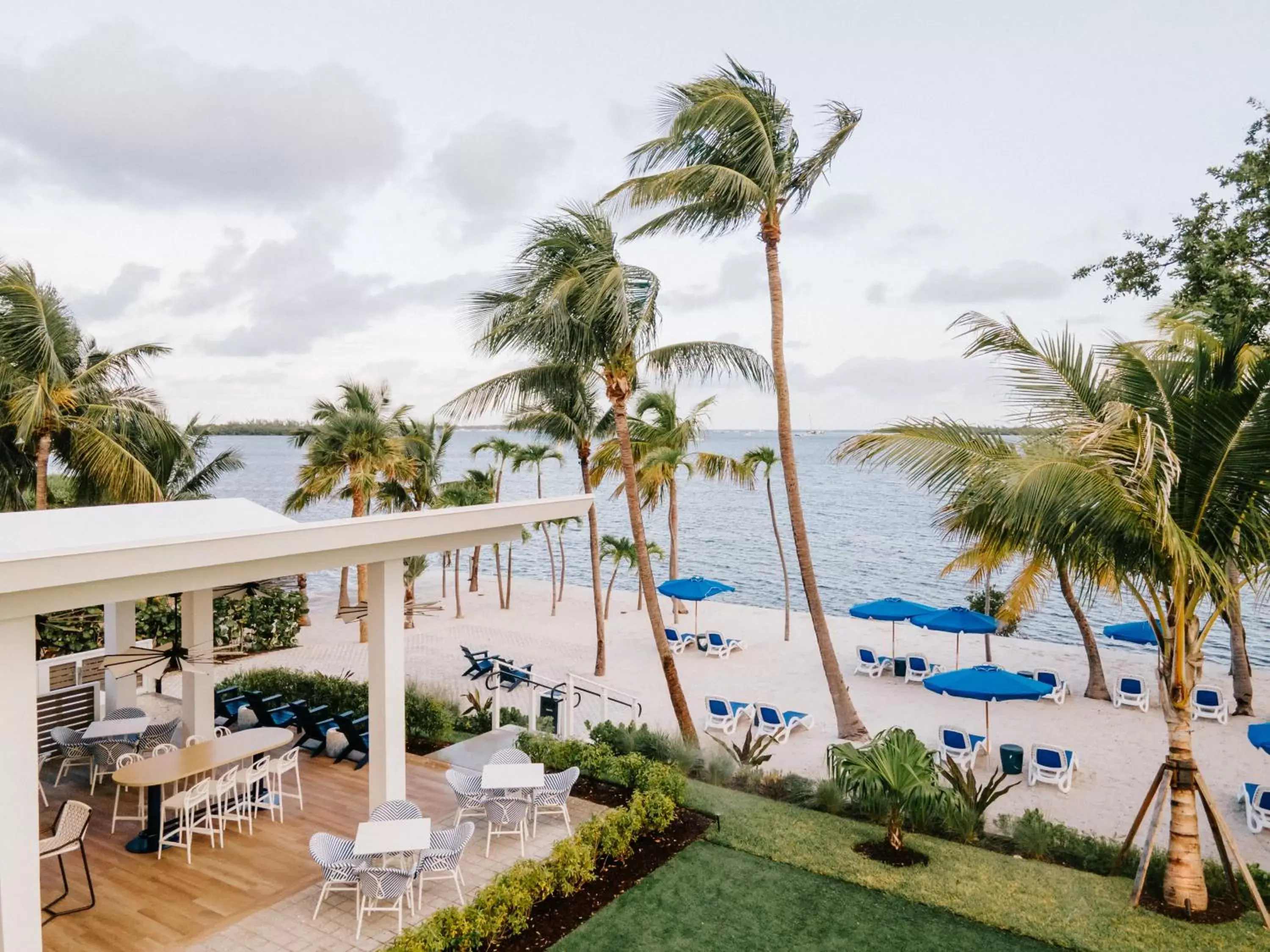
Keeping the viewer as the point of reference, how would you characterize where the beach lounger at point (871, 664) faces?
facing away from the viewer and to the right of the viewer

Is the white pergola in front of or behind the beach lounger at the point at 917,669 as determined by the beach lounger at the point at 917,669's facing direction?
behind

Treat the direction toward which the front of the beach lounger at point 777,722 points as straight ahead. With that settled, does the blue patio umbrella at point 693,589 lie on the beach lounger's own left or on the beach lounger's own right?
on the beach lounger's own left

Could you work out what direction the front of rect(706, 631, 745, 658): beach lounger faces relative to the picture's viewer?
facing away from the viewer and to the right of the viewer

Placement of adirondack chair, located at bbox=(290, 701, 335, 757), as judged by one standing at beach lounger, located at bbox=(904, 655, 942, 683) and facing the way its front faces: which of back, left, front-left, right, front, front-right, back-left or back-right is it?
back
